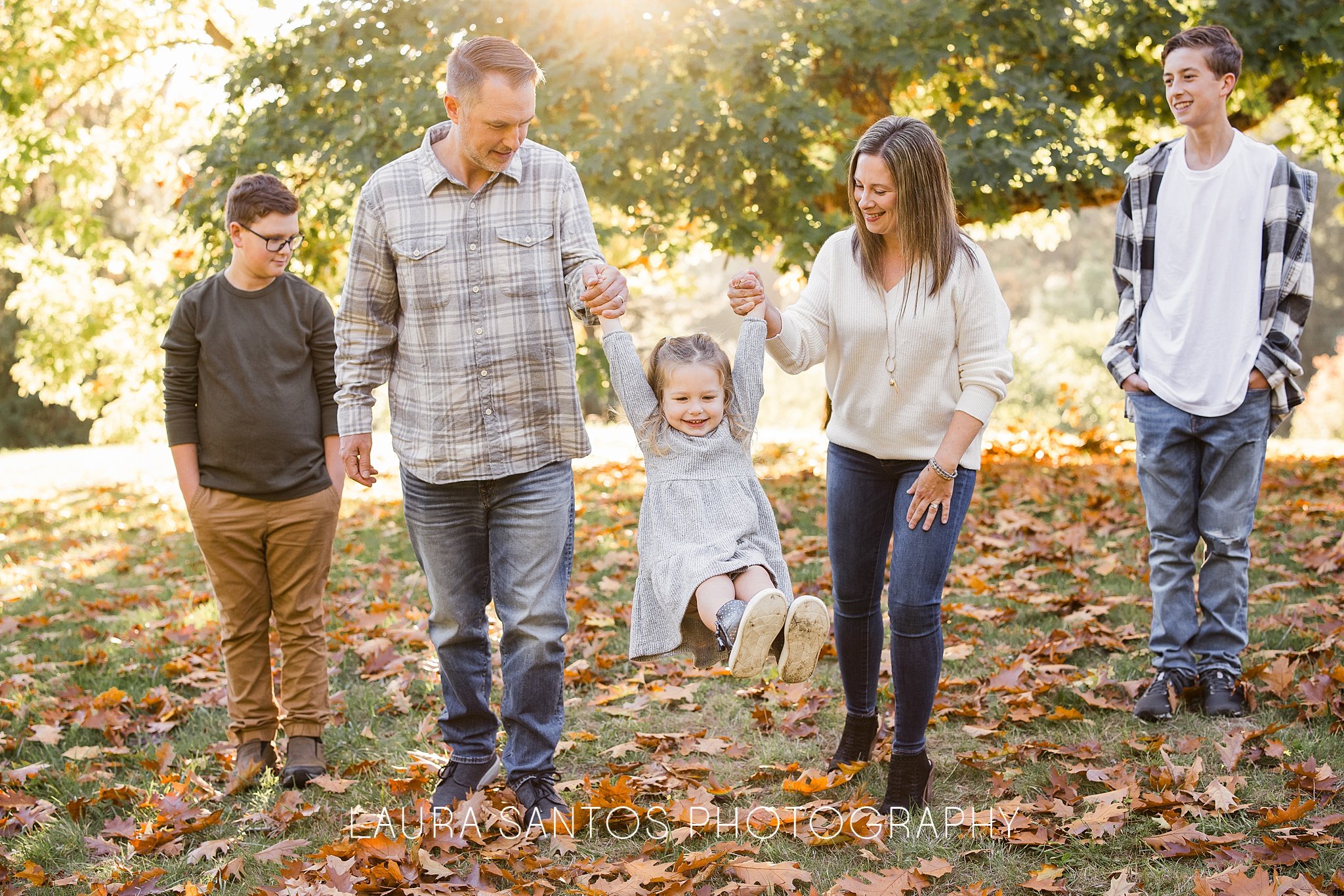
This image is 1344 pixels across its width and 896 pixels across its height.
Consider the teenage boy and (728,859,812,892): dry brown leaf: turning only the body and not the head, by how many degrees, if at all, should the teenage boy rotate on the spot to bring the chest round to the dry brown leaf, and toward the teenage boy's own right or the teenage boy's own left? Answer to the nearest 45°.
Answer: approximately 45° to the teenage boy's own right

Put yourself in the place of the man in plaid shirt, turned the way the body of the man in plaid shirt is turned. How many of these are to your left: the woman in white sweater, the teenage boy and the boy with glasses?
2

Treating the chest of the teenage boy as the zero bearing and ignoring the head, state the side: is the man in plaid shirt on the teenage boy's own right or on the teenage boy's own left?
on the teenage boy's own right

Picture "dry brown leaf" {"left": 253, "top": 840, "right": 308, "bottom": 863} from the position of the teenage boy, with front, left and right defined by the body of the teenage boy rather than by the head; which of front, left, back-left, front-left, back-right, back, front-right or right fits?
front-right

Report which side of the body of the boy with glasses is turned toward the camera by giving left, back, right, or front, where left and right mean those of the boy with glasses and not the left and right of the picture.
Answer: front

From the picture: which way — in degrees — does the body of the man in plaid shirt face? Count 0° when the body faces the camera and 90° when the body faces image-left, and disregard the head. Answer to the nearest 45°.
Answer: approximately 0°

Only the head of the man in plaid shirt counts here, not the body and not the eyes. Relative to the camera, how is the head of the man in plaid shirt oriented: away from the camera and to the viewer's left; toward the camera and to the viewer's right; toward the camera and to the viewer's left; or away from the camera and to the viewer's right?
toward the camera and to the viewer's right

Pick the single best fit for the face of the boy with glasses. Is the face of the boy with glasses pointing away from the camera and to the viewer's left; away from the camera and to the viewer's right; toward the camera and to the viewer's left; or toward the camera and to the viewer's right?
toward the camera and to the viewer's right

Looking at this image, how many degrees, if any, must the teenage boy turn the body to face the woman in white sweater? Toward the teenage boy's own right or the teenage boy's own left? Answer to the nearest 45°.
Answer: approximately 45° to the teenage boy's own right

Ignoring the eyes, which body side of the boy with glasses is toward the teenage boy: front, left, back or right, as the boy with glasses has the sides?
left

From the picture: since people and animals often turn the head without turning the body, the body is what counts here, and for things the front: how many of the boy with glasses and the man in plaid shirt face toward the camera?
2

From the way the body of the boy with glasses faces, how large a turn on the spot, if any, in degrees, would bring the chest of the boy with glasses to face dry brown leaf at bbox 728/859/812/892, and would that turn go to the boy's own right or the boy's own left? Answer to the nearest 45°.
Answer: approximately 45° to the boy's own left

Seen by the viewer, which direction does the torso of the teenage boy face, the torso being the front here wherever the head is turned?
toward the camera
